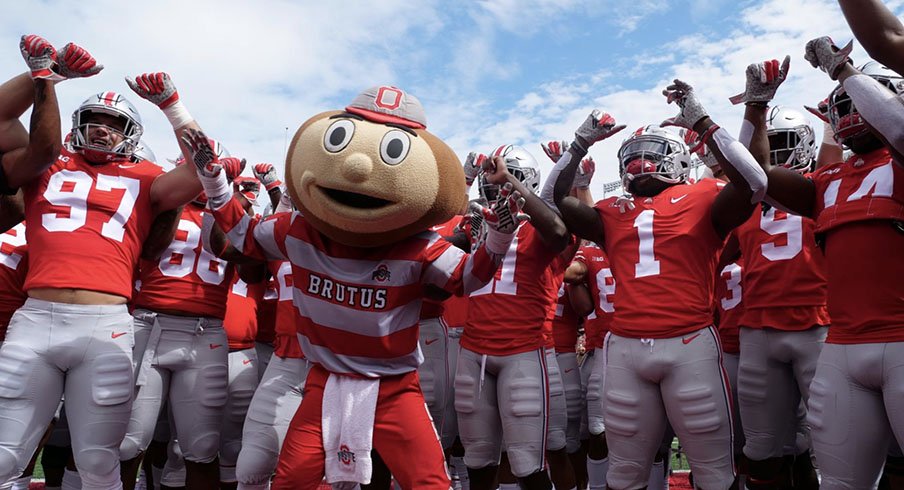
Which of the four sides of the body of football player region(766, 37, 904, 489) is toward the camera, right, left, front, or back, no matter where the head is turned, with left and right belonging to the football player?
front

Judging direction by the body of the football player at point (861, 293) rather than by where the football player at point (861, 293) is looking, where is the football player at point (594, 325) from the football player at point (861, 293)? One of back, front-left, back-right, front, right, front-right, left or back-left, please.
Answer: back-right

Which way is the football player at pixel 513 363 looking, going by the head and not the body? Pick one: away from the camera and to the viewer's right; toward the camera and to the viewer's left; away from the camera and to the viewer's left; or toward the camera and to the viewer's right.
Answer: toward the camera and to the viewer's left

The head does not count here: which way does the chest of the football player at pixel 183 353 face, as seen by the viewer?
toward the camera

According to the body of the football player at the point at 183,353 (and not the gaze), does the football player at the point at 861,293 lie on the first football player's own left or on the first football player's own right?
on the first football player's own left

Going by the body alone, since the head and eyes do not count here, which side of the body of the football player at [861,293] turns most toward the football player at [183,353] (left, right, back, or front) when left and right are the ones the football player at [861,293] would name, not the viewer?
right

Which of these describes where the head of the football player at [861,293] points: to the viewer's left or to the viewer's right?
to the viewer's left

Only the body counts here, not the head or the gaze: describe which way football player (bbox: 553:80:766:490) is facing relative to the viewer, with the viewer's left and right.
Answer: facing the viewer

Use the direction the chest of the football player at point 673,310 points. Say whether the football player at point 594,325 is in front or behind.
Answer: behind

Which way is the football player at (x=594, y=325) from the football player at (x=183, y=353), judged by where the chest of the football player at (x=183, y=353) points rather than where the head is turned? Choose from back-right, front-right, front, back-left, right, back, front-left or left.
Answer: left

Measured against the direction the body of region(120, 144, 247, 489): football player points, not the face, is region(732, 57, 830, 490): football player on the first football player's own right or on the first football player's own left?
on the first football player's own left

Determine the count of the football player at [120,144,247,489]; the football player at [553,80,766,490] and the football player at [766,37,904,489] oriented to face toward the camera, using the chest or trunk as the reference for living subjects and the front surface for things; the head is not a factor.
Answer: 3
